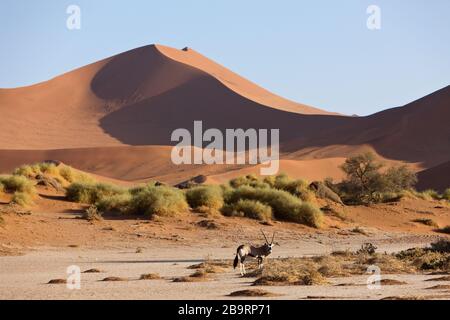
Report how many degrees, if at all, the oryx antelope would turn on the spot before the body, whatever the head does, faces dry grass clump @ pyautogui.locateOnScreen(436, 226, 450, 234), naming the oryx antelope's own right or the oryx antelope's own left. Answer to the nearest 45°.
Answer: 0° — it already faces it

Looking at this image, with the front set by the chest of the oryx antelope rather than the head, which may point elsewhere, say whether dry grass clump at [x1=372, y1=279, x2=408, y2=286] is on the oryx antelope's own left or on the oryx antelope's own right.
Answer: on the oryx antelope's own right

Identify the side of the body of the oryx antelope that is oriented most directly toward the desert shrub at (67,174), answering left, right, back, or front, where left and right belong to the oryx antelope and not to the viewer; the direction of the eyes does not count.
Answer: left

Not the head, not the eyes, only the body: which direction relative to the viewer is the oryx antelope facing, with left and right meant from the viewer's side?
facing away from the viewer and to the right of the viewer

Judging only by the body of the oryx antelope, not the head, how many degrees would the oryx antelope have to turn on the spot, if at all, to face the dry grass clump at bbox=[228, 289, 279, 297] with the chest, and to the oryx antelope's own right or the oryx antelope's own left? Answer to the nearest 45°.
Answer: approximately 135° to the oryx antelope's own right

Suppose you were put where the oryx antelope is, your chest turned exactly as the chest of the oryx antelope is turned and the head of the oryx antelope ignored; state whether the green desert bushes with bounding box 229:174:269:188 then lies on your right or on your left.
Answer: on your left

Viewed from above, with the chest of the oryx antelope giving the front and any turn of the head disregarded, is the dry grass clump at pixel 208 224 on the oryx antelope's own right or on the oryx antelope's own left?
on the oryx antelope's own left

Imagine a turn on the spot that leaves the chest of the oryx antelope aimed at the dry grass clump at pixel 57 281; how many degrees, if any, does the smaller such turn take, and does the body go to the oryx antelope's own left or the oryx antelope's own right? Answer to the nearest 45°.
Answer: approximately 180°

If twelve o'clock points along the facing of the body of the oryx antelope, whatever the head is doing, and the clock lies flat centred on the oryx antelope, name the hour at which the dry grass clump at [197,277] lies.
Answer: The dry grass clump is roughly at 6 o'clock from the oryx antelope.

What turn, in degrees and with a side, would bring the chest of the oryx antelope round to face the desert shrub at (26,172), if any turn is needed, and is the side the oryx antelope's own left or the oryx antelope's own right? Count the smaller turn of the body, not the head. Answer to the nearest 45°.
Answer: approximately 90° to the oryx antelope's own left
